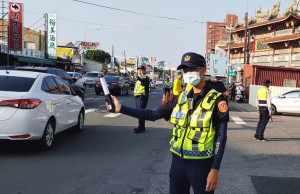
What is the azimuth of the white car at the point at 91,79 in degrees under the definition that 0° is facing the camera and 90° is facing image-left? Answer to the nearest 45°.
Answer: approximately 45°

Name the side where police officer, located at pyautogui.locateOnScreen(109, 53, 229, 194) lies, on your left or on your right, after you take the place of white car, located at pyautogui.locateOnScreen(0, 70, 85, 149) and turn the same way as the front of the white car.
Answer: on your right

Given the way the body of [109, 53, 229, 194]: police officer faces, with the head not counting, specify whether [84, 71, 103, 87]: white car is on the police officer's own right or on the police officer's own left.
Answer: on the police officer's own right

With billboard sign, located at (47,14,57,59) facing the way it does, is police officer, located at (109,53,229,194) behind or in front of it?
in front

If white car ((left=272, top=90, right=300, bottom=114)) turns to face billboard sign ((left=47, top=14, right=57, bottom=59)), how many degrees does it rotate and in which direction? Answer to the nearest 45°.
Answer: approximately 45° to its right

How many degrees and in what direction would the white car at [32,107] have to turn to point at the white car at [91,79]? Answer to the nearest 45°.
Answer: approximately 45° to its left

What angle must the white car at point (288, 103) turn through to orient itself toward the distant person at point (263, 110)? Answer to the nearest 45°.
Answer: approximately 90° to its left

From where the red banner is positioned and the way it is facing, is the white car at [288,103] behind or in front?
in front

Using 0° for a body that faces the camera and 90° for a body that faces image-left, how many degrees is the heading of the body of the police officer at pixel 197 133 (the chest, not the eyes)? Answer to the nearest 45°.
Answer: approximately 45°
